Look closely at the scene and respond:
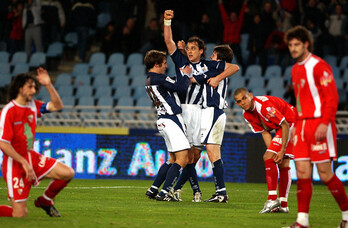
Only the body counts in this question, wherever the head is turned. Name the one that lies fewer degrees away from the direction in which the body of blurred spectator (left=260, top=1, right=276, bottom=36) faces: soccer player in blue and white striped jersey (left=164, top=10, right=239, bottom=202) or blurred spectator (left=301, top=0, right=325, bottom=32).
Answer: the soccer player in blue and white striped jersey

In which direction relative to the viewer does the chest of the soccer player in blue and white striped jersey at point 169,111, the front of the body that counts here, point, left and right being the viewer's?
facing to the right of the viewer

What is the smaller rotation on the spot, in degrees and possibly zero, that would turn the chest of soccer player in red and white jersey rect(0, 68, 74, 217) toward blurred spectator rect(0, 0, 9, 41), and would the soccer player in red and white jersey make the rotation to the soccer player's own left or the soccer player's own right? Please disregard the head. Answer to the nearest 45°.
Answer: approximately 135° to the soccer player's own left

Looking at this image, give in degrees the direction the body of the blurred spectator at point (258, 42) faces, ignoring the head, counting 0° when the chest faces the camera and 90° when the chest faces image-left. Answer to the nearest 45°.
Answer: approximately 0°

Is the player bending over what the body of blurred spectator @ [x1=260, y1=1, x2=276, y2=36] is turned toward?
yes

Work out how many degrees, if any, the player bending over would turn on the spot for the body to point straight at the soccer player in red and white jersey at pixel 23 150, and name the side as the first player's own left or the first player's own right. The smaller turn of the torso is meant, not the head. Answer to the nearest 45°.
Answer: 0° — they already face them

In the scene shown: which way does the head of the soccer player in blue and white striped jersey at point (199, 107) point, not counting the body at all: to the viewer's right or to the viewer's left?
to the viewer's left

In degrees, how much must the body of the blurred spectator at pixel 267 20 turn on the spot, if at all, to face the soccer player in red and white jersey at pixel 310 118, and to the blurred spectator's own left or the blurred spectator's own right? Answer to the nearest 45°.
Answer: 0° — they already face them

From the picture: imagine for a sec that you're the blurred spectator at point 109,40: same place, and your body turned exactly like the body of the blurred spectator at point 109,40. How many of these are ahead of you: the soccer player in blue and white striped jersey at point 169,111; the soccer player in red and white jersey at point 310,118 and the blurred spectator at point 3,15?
2

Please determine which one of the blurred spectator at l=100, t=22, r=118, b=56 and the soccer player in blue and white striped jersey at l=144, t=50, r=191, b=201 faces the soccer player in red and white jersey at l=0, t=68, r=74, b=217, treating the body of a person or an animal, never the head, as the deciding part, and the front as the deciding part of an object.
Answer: the blurred spectator

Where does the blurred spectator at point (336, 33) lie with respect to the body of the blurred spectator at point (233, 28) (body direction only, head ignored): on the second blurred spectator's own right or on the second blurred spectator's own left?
on the second blurred spectator's own left

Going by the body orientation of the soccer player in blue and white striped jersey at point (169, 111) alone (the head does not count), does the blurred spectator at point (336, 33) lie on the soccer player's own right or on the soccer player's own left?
on the soccer player's own left

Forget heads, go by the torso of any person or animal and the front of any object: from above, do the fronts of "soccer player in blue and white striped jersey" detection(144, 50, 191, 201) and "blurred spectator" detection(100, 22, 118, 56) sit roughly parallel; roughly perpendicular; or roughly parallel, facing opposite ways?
roughly perpendicular
